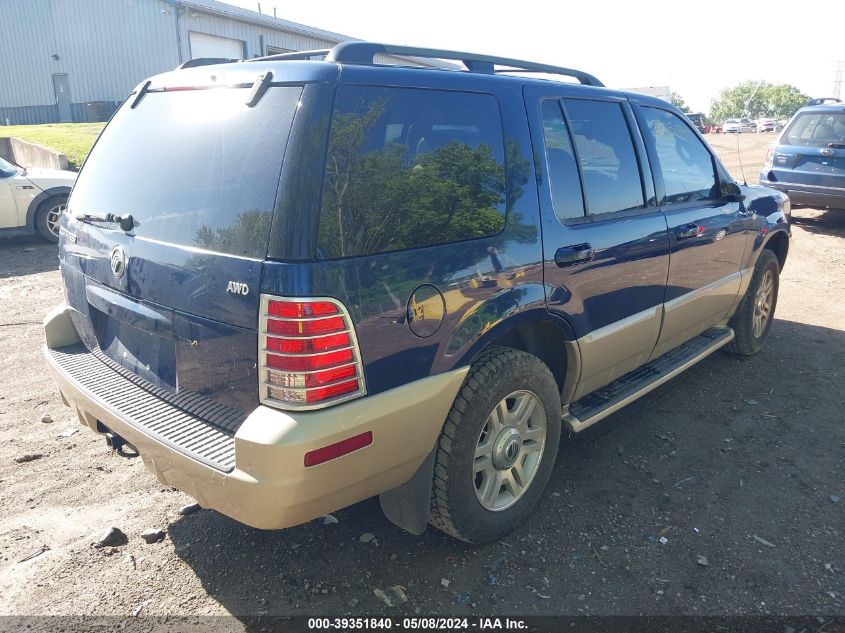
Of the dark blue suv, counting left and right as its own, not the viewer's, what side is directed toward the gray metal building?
left

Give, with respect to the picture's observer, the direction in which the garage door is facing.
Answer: facing the viewer and to the right of the viewer

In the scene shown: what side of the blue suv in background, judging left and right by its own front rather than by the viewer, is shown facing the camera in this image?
back

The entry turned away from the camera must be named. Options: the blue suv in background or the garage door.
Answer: the blue suv in background

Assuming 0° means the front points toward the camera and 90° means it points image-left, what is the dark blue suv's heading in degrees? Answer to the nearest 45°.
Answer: approximately 225°

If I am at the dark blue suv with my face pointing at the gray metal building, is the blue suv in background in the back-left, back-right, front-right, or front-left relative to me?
front-right

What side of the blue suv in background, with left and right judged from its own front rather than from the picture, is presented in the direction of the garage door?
left

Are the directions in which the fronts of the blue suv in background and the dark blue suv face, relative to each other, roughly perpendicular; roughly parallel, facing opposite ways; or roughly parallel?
roughly parallel

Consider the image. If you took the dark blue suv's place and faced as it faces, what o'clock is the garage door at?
The garage door is roughly at 10 o'clock from the dark blue suv.

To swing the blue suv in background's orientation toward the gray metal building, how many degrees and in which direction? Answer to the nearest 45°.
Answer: approximately 90° to its left

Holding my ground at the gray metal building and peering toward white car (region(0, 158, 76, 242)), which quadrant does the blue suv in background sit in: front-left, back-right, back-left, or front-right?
front-left

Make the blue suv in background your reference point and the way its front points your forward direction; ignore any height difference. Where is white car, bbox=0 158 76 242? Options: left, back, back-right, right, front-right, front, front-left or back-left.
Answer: back-left

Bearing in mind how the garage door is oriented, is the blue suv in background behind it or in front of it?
in front

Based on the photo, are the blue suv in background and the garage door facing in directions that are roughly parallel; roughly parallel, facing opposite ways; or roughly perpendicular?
roughly perpendicular

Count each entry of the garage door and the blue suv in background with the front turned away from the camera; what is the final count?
1

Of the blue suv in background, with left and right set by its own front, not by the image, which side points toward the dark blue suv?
back

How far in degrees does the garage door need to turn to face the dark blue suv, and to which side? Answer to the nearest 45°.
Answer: approximately 45° to its right

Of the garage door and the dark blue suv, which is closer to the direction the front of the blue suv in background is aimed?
the garage door

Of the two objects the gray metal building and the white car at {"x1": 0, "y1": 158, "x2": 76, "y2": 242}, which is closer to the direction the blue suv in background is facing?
the gray metal building
